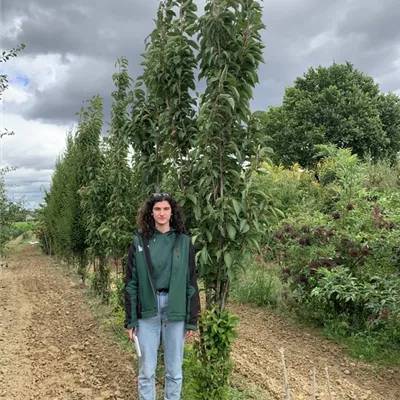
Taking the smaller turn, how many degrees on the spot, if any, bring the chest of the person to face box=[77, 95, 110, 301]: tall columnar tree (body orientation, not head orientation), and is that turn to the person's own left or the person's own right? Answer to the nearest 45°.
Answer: approximately 180°

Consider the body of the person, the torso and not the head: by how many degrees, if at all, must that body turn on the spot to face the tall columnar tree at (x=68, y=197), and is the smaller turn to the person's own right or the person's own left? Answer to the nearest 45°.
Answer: approximately 180°

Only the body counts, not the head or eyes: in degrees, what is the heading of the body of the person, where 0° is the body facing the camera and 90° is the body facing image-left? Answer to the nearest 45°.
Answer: approximately 0°

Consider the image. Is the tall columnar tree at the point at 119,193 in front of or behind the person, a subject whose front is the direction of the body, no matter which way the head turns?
behind
